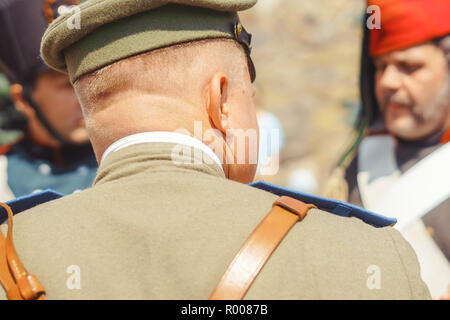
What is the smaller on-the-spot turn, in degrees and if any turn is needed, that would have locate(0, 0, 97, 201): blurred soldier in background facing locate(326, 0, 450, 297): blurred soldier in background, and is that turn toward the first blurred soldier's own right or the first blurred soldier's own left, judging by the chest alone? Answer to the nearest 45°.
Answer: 0° — they already face them

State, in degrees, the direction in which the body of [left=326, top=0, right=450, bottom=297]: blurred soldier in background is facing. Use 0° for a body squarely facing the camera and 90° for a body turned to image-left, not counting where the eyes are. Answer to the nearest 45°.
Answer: approximately 45°

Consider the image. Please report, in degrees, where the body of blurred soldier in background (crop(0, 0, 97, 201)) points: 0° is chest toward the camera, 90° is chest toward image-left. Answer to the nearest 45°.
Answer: approximately 315°

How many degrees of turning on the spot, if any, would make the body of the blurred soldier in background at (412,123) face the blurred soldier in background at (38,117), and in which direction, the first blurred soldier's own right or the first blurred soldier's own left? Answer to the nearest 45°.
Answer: approximately 45° to the first blurred soldier's own right
